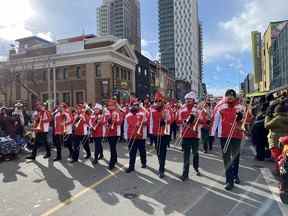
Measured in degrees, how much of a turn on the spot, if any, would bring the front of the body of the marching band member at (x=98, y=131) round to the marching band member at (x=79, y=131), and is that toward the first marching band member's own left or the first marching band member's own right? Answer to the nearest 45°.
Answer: approximately 90° to the first marching band member's own right

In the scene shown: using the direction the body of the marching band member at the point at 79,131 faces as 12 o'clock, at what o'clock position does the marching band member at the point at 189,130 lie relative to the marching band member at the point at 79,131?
the marching band member at the point at 189,130 is roughly at 9 o'clock from the marching band member at the point at 79,131.

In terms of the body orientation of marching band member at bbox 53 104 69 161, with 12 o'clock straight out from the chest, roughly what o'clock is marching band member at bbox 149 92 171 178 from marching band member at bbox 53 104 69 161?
marching band member at bbox 149 92 171 178 is roughly at 9 o'clock from marching band member at bbox 53 104 69 161.

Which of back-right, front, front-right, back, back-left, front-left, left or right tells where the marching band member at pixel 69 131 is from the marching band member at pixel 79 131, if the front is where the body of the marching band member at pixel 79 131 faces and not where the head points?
right

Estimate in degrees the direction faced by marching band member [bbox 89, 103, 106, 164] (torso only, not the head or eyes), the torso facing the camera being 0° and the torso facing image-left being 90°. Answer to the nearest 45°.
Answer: approximately 45°

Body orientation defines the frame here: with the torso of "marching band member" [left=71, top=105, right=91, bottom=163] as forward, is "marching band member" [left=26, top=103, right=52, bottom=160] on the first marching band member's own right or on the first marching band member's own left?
on the first marching band member's own right

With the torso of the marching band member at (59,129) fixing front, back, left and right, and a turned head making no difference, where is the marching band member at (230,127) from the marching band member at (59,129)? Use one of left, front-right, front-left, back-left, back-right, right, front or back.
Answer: left
